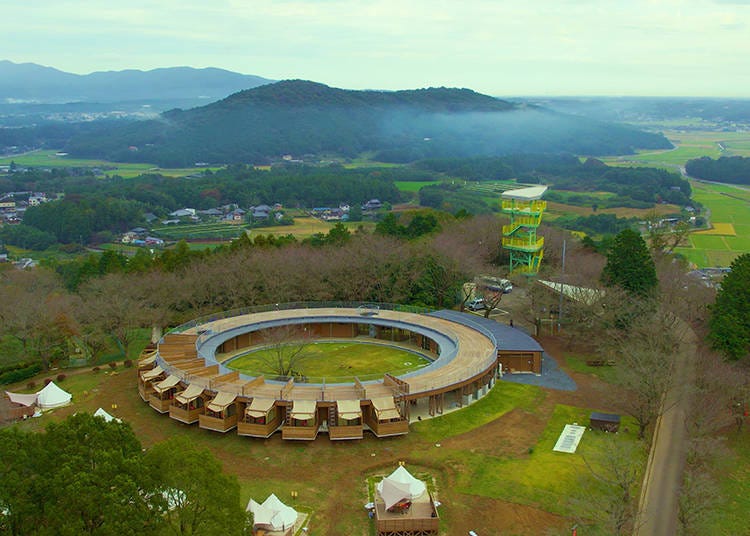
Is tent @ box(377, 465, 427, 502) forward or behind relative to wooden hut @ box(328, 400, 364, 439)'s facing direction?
forward

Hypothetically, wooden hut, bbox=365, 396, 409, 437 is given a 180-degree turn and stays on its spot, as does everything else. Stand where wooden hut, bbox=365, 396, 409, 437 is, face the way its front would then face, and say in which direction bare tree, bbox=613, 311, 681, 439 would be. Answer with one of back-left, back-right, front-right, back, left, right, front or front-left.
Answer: right

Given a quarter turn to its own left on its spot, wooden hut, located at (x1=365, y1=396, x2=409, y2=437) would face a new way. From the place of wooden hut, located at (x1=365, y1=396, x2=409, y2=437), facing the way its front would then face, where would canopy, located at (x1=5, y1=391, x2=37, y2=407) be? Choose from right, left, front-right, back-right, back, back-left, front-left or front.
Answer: back

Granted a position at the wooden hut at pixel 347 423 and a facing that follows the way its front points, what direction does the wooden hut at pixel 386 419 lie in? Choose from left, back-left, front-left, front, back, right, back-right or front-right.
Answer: left

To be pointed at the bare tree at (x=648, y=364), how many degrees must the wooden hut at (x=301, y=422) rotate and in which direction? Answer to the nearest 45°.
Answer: approximately 90° to its left

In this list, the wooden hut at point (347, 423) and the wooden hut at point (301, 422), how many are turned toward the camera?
2

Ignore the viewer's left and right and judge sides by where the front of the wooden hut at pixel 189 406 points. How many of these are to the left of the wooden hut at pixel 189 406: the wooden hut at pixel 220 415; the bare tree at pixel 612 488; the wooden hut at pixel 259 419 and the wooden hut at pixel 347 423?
4

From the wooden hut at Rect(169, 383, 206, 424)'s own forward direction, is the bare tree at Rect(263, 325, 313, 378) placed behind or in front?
behind

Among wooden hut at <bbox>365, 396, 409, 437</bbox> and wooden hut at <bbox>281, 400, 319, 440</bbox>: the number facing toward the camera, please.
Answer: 2

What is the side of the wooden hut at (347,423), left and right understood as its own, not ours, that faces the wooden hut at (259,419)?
right

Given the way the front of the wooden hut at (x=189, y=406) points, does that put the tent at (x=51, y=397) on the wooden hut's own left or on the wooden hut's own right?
on the wooden hut's own right

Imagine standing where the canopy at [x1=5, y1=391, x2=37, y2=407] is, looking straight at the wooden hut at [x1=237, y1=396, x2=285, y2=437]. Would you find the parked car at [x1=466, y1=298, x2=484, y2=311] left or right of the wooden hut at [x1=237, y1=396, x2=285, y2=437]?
left
